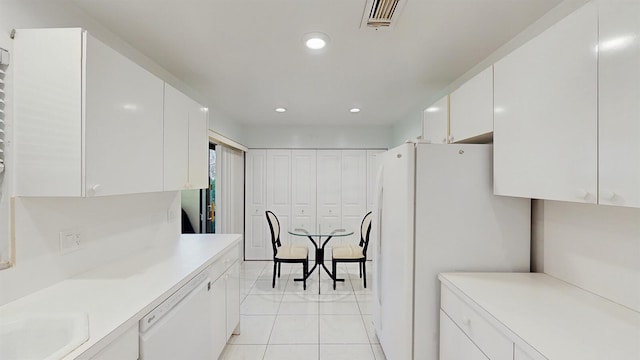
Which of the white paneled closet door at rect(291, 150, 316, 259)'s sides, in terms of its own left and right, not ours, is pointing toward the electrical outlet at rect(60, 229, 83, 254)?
front

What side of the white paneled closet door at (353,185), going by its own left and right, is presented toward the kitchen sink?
front

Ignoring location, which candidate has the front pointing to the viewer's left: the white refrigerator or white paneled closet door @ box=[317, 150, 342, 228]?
the white refrigerator

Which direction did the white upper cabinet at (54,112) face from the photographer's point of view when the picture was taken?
facing to the right of the viewer

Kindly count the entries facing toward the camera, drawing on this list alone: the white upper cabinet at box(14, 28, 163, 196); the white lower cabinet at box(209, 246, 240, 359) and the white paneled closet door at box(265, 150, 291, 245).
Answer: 1

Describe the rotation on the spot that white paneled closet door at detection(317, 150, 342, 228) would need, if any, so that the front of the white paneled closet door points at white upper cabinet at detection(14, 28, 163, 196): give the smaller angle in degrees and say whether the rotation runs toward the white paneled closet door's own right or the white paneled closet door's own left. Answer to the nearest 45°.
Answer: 0° — it already faces it

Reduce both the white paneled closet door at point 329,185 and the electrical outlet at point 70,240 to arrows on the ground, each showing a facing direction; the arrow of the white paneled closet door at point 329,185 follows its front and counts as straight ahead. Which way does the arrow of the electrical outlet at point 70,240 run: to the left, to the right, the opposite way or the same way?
to the left

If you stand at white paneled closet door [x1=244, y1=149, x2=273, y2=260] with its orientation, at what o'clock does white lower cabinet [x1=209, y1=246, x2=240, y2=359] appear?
The white lower cabinet is roughly at 12 o'clock from the white paneled closet door.

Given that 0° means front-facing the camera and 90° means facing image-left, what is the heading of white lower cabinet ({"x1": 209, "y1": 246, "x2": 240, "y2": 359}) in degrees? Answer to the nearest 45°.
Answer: approximately 270°

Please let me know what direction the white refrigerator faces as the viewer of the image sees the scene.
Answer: facing to the left of the viewer

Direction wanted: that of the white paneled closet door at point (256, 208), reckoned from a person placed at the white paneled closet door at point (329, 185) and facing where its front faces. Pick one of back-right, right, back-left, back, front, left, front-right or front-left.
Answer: right
